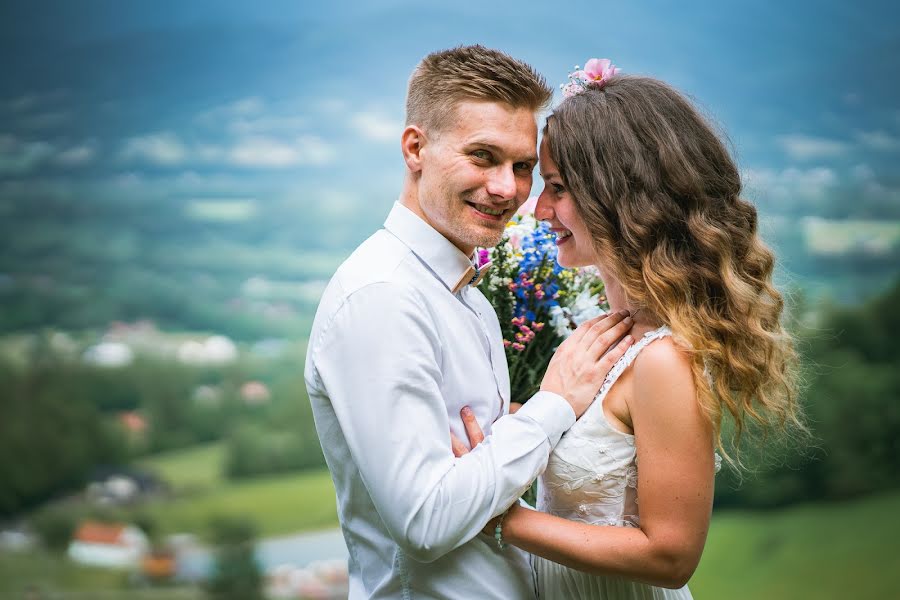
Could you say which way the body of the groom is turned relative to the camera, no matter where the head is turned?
to the viewer's right

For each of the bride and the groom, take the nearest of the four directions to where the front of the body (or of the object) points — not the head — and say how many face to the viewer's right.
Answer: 1

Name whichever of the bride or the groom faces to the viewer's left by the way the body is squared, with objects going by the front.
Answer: the bride

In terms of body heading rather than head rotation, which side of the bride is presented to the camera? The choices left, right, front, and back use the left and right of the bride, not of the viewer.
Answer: left

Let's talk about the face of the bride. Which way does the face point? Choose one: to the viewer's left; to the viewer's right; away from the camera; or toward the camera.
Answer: to the viewer's left

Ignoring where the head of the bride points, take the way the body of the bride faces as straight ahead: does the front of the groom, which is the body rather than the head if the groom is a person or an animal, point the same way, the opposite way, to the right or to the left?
the opposite way

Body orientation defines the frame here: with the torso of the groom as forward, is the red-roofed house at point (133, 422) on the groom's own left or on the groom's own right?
on the groom's own left

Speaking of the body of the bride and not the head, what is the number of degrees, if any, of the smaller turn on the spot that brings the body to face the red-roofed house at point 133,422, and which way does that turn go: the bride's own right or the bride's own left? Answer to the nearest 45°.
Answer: approximately 45° to the bride's own right
